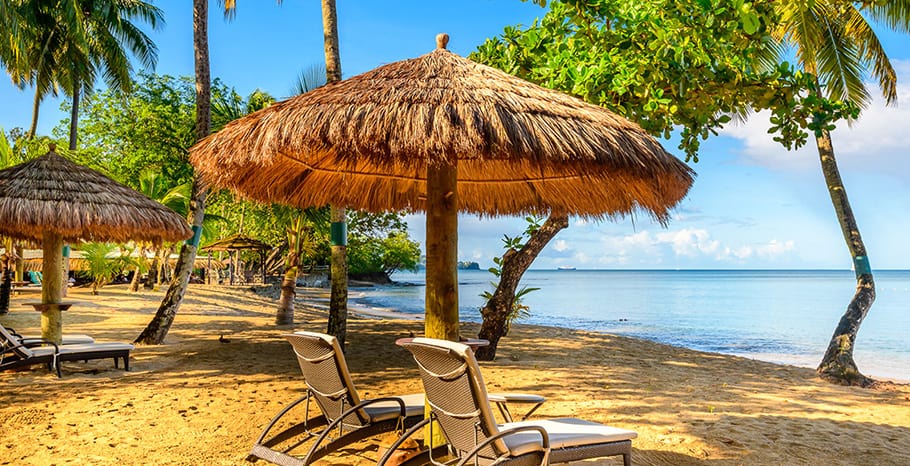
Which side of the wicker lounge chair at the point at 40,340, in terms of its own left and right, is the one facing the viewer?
right

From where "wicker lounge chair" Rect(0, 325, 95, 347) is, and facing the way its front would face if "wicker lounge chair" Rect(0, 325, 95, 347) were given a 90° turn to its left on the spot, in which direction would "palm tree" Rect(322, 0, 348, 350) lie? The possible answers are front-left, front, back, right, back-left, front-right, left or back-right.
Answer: right

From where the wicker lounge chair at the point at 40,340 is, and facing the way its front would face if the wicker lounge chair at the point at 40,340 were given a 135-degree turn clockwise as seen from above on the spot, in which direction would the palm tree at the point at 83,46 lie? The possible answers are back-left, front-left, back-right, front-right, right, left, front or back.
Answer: back-right

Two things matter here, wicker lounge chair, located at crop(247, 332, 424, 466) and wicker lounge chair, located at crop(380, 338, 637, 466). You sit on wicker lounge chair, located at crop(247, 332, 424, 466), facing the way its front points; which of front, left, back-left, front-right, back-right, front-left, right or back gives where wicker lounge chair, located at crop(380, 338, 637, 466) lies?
right

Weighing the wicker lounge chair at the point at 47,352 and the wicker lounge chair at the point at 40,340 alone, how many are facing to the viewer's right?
2

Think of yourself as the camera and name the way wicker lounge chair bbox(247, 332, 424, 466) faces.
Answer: facing away from the viewer and to the right of the viewer

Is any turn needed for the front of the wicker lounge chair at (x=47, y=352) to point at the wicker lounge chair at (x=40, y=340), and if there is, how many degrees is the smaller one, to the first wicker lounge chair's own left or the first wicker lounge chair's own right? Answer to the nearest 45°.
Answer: approximately 90° to the first wicker lounge chair's own left

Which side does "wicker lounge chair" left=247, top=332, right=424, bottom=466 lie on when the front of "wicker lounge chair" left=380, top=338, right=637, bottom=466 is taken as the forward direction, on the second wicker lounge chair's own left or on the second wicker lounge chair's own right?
on the second wicker lounge chair's own left

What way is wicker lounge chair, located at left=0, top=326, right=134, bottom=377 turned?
to the viewer's right

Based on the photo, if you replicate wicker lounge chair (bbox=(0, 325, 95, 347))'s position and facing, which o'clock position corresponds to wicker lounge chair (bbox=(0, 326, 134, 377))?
wicker lounge chair (bbox=(0, 326, 134, 377)) is roughly at 3 o'clock from wicker lounge chair (bbox=(0, 325, 95, 347)).

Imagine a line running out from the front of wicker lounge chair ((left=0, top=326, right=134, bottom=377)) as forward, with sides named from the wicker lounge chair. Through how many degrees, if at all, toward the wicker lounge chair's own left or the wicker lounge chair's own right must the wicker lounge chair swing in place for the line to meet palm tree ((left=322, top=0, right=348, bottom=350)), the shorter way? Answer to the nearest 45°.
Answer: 0° — it already faces it

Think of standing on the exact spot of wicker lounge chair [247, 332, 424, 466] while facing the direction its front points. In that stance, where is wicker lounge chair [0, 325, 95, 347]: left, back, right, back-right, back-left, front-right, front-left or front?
left
